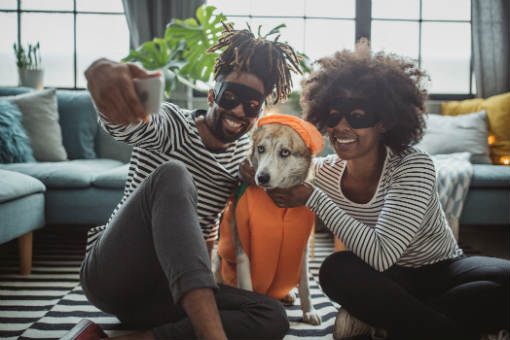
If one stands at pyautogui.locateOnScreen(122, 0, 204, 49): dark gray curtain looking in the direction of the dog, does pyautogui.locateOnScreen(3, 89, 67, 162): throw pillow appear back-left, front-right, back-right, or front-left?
front-right

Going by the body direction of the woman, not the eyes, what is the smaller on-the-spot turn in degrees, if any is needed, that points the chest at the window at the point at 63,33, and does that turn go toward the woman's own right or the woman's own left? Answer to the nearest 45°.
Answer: approximately 90° to the woman's own right

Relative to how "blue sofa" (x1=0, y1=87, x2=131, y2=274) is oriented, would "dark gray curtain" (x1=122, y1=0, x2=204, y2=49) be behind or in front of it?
behind

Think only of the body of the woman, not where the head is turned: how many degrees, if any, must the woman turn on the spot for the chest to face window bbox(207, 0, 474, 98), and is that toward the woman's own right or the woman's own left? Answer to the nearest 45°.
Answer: approximately 135° to the woman's own right

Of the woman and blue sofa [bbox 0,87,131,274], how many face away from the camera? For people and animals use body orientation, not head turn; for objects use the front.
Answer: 0

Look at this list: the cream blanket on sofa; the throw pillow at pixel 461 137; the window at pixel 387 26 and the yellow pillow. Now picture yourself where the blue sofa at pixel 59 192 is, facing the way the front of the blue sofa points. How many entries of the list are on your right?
0

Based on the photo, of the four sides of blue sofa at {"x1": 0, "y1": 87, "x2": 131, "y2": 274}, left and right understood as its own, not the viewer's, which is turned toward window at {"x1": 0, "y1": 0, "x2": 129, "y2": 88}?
back

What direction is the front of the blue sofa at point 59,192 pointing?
toward the camera

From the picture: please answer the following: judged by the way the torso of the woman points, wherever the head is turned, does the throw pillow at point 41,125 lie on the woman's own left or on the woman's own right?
on the woman's own right

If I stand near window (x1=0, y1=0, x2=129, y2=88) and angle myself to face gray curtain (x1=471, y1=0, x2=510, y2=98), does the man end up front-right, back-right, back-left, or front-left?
front-right

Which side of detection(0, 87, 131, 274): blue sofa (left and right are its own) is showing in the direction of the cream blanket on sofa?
left

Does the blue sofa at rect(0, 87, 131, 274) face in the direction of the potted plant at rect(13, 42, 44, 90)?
no

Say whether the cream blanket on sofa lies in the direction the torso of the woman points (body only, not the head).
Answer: no

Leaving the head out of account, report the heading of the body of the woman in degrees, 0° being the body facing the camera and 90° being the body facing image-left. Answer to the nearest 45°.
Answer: approximately 45°
